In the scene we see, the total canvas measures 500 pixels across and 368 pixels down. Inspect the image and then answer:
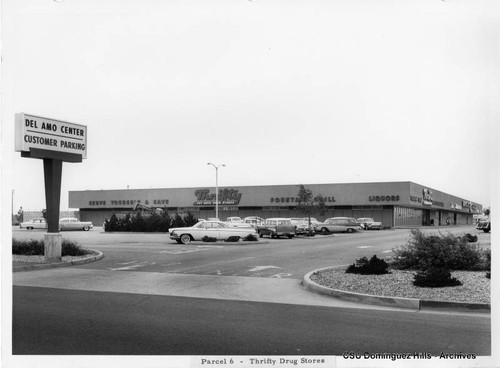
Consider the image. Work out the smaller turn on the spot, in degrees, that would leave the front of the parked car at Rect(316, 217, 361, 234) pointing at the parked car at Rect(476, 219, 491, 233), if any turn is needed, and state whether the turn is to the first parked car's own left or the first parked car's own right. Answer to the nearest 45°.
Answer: approximately 180°

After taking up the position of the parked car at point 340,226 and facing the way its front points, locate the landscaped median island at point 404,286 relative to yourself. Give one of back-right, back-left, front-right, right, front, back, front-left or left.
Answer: left

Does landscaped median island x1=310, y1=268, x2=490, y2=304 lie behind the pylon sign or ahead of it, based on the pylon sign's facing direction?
ahead

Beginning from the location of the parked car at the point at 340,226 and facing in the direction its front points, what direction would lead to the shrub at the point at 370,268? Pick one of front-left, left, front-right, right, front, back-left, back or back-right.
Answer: left

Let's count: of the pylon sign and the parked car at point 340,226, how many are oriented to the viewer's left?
1

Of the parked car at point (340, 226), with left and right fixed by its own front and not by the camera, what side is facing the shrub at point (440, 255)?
left

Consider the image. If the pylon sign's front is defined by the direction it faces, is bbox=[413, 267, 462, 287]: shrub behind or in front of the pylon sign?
in front

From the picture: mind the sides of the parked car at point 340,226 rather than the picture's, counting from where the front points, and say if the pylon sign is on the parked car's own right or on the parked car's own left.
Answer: on the parked car's own left

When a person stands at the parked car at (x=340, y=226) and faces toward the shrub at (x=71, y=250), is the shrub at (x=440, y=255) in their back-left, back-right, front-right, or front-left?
front-left

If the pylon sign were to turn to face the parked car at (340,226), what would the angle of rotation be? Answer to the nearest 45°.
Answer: approximately 90° to its left

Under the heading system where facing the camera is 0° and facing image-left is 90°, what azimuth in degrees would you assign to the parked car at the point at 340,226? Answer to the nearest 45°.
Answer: approximately 90°

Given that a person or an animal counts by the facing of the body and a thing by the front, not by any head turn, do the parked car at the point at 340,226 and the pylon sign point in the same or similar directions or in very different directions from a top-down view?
very different directions
